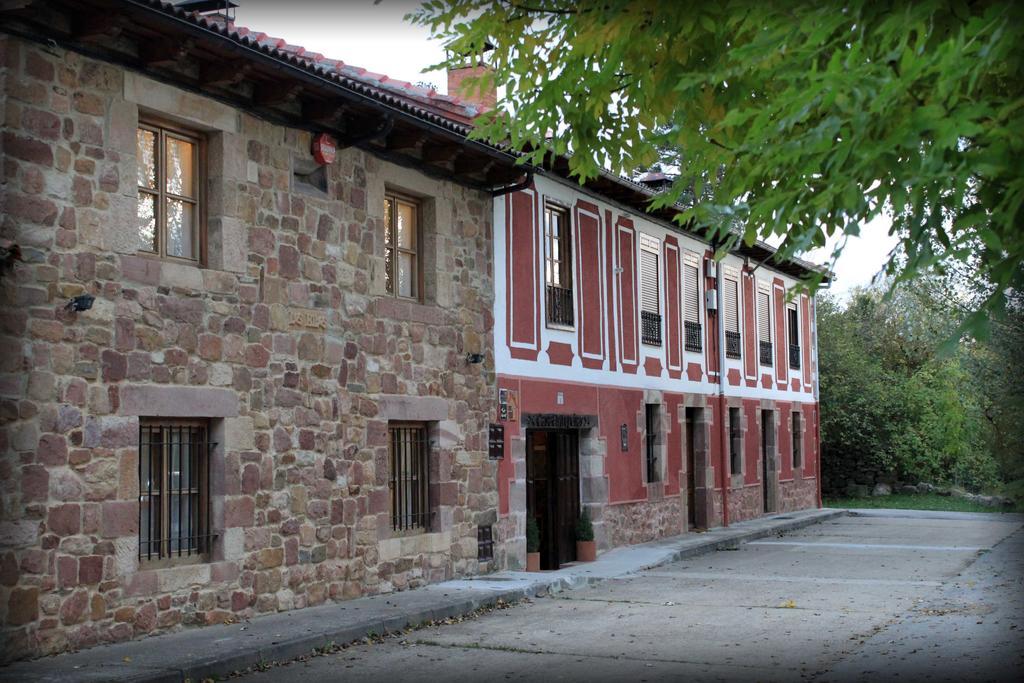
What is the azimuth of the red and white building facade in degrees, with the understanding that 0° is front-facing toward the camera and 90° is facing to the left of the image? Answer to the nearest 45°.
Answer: approximately 315°

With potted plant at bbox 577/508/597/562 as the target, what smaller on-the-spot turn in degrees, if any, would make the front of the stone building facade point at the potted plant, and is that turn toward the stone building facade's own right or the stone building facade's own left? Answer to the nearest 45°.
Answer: approximately 90° to the stone building facade's own left

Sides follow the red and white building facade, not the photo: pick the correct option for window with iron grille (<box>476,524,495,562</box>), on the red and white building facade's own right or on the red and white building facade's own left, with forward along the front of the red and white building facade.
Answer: on the red and white building facade's own right

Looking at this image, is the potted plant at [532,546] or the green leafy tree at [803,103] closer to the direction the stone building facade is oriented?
the green leafy tree

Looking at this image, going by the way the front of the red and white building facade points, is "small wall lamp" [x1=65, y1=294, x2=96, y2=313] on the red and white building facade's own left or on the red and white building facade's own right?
on the red and white building facade's own right

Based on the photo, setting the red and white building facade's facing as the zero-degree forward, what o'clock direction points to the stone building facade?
The stone building facade is roughly at 2 o'clock from the red and white building facade.

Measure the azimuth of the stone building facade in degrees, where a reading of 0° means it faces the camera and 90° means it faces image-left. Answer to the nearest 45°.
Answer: approximately 315°

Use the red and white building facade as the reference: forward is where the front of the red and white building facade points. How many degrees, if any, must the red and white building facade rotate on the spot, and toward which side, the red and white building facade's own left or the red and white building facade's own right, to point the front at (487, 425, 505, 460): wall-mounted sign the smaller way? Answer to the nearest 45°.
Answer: approximately 45° to the red and white building facade's own right

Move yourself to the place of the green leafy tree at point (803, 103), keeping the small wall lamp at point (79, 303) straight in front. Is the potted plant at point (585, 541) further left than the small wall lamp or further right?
right

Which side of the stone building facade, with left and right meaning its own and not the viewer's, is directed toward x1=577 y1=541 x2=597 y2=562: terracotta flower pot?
left
